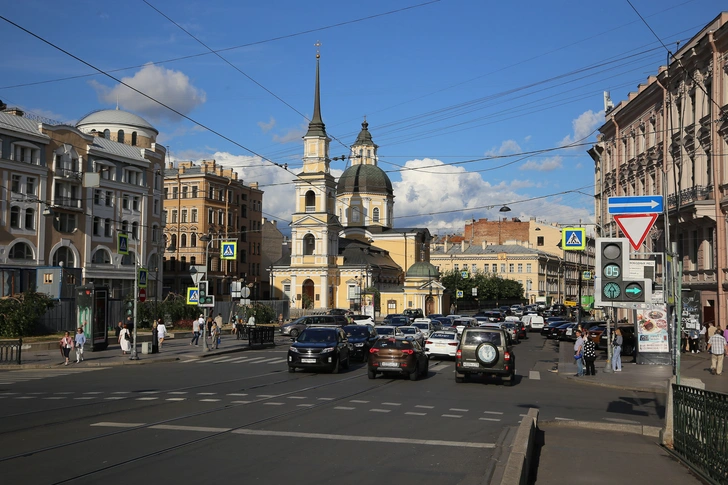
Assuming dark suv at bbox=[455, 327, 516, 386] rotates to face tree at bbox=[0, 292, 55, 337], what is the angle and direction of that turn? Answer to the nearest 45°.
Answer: approximately 45° to its left

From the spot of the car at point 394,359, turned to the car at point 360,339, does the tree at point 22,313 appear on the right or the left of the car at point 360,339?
left

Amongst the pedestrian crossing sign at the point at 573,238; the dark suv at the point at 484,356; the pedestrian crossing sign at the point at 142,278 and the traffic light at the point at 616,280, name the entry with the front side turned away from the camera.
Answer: the dark suv

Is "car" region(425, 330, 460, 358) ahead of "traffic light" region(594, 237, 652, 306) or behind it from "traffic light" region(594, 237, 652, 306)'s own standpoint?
behind

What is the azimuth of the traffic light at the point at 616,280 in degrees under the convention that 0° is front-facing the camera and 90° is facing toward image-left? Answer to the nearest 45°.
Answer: approximately 0°

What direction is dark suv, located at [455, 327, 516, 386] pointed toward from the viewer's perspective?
away from the camera

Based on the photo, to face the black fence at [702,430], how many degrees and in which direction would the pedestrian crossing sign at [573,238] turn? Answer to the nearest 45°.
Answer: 0° — it already faces it

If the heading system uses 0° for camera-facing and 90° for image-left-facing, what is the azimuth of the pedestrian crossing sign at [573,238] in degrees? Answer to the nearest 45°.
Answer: approximately 0°

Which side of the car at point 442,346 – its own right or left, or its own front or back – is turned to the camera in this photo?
back

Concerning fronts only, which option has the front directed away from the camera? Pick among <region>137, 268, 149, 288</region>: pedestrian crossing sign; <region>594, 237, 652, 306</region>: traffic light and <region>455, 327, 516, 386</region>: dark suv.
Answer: the dark suv
